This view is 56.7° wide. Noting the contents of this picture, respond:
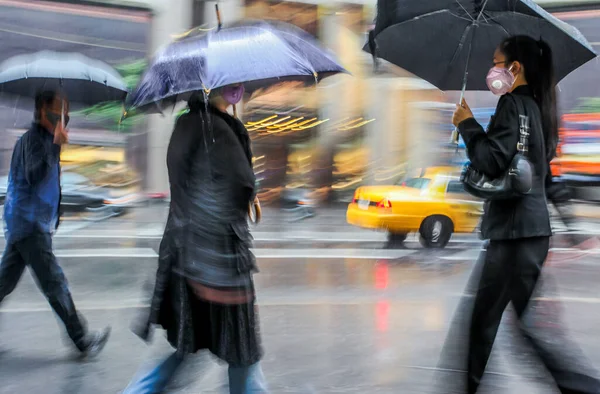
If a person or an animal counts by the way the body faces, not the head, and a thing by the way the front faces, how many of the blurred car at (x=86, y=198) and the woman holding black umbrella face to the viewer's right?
1

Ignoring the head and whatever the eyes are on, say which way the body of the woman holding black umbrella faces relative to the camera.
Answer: to the viewer's left

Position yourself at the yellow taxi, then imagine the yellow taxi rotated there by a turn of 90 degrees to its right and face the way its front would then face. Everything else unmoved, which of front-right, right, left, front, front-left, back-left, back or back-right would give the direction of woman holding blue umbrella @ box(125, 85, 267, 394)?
front-right

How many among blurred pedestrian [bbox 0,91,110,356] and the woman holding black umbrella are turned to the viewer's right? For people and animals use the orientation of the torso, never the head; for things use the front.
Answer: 1

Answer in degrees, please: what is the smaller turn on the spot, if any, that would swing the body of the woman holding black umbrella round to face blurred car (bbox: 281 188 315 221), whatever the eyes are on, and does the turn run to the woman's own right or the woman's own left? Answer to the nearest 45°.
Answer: approximately 45° to the woman's own right

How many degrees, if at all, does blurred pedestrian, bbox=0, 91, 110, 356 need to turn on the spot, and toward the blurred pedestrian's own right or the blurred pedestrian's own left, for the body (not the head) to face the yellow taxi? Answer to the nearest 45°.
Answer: approximately 45° to the blurred pedestrian's own left

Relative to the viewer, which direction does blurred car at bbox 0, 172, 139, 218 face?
to the viewer's right

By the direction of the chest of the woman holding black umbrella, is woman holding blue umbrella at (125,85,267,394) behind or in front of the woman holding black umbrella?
in front

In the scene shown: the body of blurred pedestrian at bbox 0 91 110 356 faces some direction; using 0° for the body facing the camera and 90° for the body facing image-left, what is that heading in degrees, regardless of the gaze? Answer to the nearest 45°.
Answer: approximately 270°

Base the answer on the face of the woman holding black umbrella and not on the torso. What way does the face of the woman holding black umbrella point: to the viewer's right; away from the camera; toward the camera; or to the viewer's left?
to the viewer's left

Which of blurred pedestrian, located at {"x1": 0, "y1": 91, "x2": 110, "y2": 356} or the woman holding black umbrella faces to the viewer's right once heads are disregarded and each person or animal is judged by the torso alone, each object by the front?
the blurred pedestrian
